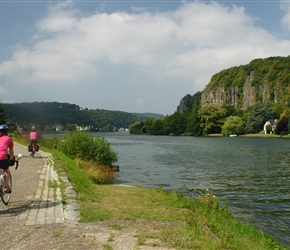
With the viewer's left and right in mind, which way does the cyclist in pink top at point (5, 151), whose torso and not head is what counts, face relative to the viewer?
facing away from the viewer and to the right of the viewer

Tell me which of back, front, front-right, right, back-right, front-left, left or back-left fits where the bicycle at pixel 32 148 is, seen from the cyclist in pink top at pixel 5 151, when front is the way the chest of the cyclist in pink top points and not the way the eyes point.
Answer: front-left

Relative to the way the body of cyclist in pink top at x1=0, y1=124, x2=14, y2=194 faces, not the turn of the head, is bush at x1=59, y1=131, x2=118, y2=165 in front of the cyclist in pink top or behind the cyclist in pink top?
in front
